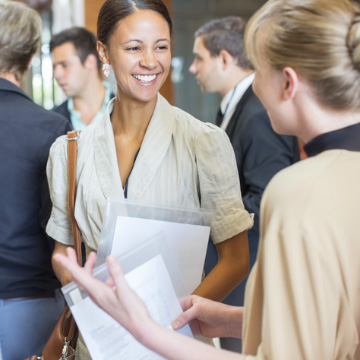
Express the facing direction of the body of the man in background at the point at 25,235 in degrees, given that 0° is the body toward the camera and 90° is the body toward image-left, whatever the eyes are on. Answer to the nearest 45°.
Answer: approximately 180°

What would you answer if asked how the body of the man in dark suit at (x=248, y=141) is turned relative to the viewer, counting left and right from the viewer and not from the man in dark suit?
facing to the left of the viewer

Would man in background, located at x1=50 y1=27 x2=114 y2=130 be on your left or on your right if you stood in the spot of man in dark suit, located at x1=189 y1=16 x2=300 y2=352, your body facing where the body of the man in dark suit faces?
on your right

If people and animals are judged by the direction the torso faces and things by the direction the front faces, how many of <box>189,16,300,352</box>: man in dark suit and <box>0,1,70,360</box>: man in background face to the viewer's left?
1

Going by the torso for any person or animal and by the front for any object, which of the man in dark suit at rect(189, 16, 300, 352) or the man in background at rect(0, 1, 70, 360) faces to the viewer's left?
the man in dark suit

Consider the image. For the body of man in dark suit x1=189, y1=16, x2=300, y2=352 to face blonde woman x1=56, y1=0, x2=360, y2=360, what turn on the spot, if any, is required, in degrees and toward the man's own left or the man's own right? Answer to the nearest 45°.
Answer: approximately 90° to the man's own left

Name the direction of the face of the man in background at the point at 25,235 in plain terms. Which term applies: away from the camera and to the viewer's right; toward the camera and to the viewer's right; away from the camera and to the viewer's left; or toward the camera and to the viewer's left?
away from the camera and to the viewer's right

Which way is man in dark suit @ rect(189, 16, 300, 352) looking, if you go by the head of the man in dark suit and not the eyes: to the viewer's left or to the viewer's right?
to the viewer's left

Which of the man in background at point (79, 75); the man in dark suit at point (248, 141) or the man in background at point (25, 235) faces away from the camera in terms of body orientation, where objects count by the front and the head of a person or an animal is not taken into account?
the man in background at point (25, 235)

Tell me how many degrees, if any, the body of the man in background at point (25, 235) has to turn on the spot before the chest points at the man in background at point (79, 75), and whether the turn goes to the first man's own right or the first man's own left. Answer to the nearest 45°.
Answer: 0° — they already face them

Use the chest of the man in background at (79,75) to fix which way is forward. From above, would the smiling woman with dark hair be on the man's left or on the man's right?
on the man's left

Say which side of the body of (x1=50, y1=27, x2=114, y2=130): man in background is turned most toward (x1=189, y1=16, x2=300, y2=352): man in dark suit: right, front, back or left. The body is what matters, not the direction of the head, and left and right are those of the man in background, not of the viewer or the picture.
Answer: left
